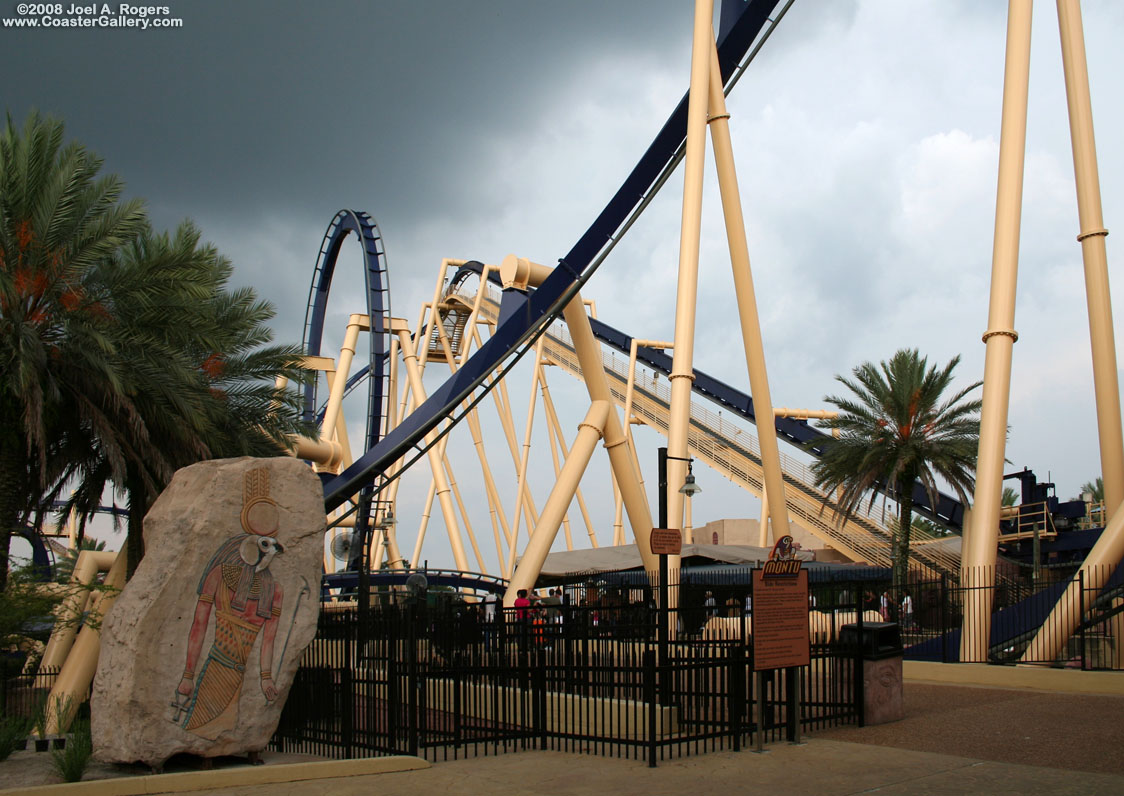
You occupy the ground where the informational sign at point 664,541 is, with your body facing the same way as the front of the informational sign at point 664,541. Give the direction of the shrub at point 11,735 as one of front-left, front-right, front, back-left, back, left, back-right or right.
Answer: right

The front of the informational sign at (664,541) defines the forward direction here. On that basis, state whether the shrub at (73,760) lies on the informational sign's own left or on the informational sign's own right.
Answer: on the informational sign's own right

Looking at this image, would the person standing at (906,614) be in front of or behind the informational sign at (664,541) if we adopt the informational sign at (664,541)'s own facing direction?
behind

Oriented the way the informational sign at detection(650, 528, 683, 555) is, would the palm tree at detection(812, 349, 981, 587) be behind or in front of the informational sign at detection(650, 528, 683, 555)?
behind

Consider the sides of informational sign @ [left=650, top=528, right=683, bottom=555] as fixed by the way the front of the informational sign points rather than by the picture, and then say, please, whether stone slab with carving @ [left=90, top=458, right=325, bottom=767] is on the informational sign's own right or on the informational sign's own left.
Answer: on the informational sign's own right

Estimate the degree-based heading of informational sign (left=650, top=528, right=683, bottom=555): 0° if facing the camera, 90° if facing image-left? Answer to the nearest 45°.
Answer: approximately 0°
